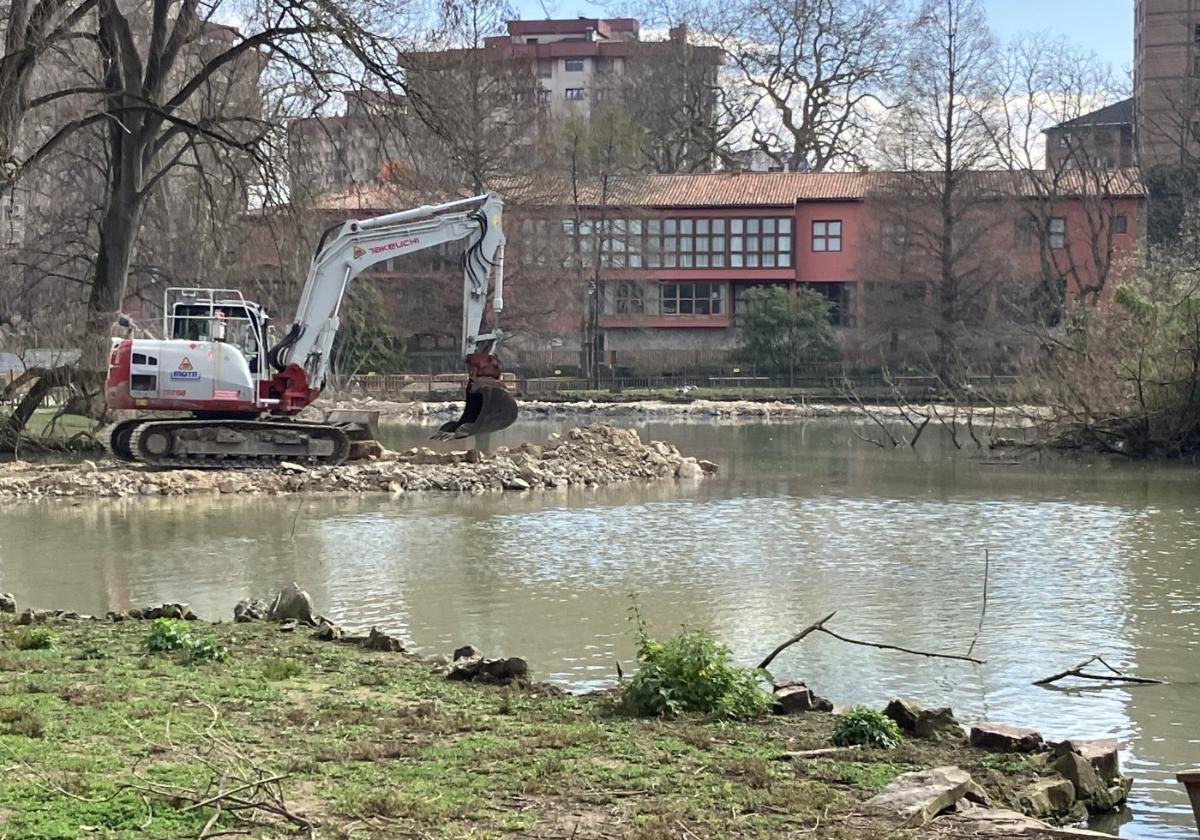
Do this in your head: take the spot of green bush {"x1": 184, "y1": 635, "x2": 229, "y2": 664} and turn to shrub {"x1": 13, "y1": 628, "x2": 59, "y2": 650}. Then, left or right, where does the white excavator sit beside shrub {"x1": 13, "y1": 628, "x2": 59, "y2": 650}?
right

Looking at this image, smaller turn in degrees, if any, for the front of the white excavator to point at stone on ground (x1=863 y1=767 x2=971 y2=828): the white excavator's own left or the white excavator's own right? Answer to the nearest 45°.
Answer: approximately 90° to the white excavator's own right

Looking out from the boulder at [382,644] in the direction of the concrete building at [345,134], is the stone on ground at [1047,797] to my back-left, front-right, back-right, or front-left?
back-right

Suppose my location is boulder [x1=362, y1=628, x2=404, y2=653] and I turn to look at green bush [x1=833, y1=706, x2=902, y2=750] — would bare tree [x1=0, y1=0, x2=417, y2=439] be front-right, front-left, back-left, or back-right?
back-left

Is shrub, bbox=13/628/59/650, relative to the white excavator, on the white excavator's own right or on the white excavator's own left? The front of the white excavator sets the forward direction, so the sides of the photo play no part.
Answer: on the white excavator's own right

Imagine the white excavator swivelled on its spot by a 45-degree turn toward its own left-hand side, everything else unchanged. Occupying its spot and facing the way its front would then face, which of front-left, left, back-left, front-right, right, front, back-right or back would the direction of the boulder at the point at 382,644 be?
back-right

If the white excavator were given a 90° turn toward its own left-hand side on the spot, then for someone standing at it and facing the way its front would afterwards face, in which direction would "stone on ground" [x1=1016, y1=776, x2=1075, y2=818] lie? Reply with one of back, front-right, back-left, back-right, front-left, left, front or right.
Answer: back

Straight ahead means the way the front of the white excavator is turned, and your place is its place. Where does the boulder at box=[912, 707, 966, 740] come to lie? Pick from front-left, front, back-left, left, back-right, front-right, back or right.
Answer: right

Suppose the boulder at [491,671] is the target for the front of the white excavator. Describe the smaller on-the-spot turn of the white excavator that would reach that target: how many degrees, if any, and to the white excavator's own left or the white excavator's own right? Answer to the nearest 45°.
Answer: approximately 90° to the white excavator's own right

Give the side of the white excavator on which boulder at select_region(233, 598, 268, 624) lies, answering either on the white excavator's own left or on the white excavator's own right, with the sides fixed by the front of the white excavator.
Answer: on the white excavator's own right

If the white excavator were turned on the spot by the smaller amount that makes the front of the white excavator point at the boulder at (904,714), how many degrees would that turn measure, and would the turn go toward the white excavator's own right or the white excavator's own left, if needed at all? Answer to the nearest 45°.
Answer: approximately 90° to the white excavator's own right

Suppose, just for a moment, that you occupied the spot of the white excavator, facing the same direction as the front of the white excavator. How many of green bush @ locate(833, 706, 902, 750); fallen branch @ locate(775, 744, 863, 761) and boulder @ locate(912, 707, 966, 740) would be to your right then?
3

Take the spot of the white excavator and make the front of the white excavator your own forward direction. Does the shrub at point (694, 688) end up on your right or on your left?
on your right

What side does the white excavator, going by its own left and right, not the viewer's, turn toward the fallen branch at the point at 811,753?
right

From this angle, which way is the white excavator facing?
to the viewer's right
